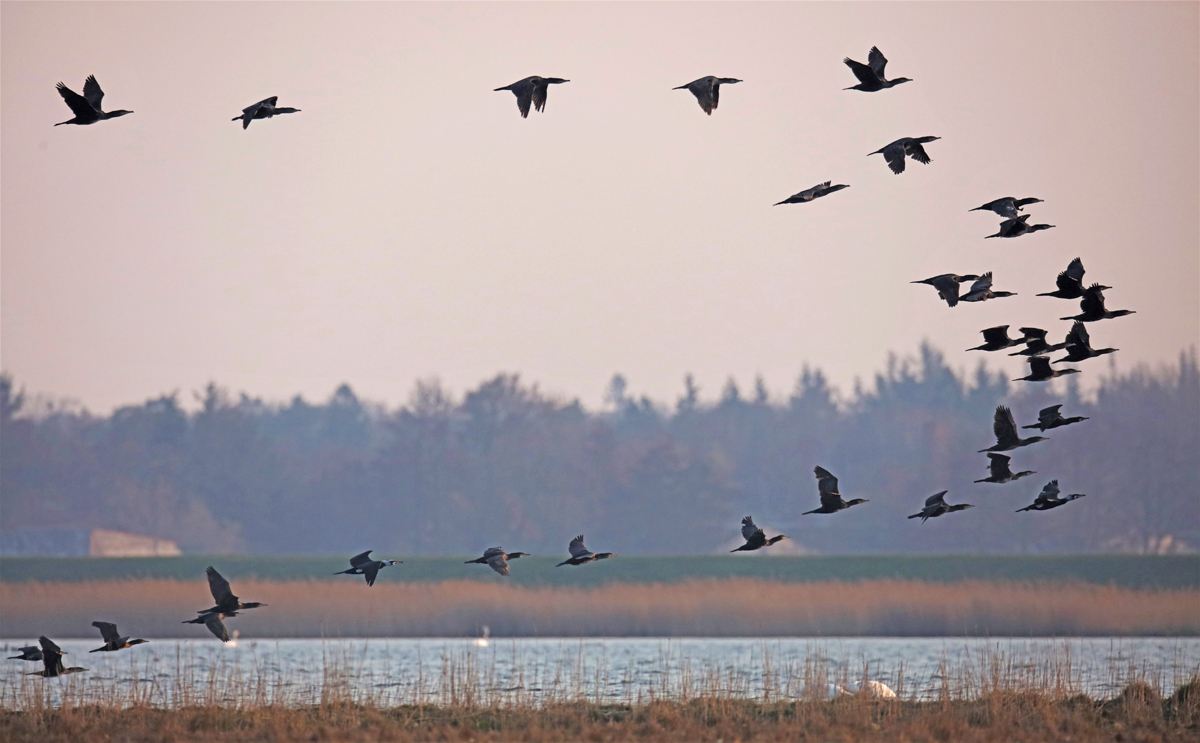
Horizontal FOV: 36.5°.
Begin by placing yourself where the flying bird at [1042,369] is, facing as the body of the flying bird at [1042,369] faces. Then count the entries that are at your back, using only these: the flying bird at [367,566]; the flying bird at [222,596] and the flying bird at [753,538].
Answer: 3

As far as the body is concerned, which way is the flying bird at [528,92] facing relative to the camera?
to the viewer's right

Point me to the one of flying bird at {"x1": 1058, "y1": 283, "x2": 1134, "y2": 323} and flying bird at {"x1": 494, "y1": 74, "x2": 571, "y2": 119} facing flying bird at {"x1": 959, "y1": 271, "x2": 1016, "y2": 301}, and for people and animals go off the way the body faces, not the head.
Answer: flying bird at {"x1": 494, "y1": 74, "x2": 571, "y2": 119}

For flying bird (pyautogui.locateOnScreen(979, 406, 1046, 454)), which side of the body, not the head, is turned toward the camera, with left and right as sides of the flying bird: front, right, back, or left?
right

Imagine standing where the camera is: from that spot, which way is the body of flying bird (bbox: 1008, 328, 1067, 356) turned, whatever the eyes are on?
to the viewer's right

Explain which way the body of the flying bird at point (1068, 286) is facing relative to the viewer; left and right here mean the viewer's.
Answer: facing to the right of the viewer

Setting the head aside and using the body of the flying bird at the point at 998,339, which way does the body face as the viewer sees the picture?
to the viewer's right

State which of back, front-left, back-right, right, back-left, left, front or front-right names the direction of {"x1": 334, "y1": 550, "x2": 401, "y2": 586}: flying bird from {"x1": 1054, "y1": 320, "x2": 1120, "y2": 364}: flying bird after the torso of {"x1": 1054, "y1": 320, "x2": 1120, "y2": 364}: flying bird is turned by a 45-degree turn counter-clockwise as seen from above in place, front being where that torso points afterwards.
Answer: back-left

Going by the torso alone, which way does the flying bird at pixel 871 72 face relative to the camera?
to the viewer's right

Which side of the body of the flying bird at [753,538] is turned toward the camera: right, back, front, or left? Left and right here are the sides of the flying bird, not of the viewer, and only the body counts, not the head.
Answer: right

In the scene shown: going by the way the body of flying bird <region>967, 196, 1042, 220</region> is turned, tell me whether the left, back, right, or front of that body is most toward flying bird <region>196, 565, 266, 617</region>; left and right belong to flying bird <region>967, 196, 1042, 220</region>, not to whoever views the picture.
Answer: back

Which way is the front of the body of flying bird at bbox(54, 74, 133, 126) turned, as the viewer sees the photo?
to the viewer's right

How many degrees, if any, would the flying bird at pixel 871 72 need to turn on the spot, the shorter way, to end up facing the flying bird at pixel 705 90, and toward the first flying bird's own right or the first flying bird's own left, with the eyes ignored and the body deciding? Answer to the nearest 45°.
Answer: approximately 180°

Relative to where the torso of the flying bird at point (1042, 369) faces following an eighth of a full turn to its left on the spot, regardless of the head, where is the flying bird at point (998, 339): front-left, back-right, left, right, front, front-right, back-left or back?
back

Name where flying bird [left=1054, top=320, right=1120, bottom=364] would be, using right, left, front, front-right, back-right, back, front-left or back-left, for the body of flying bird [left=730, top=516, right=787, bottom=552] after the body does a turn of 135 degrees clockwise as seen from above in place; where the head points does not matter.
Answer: back-left
